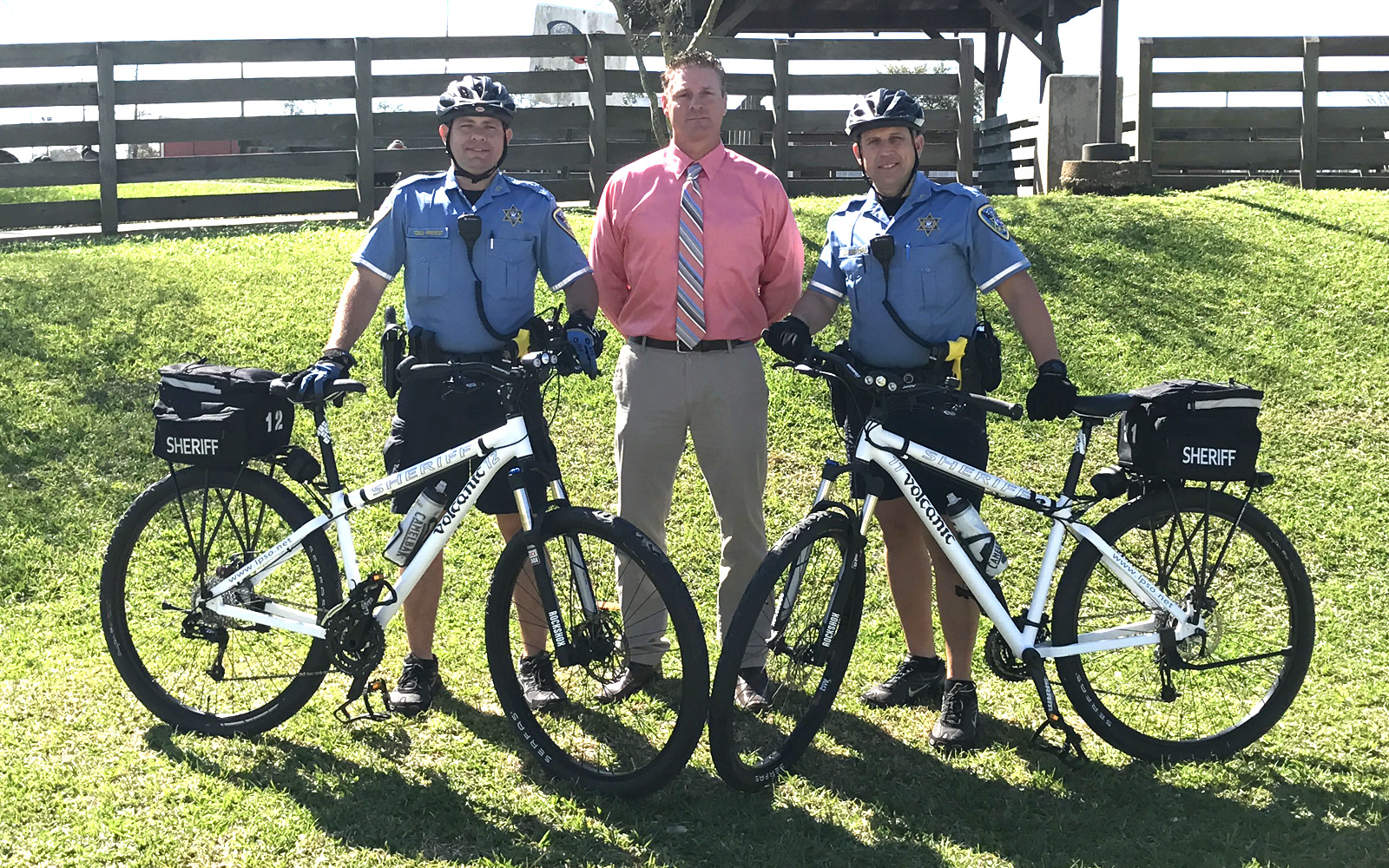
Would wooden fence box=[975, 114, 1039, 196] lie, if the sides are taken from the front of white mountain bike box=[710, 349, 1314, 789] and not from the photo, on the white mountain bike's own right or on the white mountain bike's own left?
on the white mountain bike's own right

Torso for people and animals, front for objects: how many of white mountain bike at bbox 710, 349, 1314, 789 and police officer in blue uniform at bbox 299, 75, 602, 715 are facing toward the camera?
1

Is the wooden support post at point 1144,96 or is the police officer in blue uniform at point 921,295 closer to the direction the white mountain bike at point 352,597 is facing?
the police officer in blue uniform

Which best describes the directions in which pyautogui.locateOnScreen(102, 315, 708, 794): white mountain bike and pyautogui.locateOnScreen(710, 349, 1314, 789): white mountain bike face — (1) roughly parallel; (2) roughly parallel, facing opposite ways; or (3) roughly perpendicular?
roughly parallel, facing opposite ways

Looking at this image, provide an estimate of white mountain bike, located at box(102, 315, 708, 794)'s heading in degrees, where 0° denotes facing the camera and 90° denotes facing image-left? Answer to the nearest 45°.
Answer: approximately 315°

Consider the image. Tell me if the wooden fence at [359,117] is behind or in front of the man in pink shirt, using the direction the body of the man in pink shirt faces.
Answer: behind

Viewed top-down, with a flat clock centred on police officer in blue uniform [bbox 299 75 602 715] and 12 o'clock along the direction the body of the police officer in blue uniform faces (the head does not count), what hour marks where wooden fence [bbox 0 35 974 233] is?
The wooden fence is roughly at 6 o'clock from the police officer in blue uniform.

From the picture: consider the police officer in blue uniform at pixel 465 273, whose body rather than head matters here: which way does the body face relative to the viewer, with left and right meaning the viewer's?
facing the viewer

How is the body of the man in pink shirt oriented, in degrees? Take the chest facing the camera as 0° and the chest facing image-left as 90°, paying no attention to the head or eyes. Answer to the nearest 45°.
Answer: approximately 0°

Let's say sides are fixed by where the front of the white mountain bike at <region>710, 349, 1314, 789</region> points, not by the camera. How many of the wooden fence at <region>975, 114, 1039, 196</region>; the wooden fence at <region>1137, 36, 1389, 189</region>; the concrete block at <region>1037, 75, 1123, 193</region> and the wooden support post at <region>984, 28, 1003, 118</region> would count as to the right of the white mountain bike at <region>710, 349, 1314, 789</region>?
4

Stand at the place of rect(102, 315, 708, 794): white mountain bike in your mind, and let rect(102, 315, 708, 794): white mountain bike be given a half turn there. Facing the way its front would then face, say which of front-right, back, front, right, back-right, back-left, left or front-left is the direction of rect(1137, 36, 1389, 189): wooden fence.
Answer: right

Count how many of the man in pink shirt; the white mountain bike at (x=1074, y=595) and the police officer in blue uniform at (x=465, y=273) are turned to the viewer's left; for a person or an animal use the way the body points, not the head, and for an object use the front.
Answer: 1
